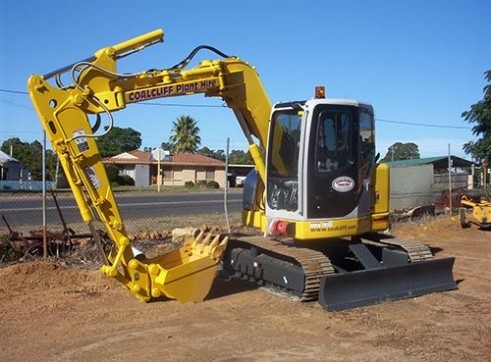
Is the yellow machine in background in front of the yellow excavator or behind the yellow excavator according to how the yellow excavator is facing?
behind
